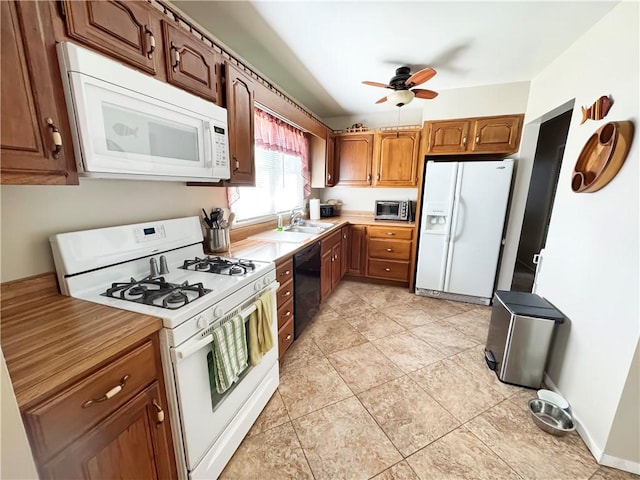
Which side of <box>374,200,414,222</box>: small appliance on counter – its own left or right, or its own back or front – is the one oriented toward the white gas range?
front

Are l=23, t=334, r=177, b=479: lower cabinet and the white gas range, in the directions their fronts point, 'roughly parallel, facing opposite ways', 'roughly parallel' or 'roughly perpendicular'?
roughly parallel

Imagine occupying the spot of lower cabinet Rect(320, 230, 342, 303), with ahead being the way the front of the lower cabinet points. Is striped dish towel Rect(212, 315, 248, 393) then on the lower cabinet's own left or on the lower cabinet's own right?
on the lower cabinet's own right

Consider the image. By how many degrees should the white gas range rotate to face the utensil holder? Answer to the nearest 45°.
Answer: approximately 90° to its left

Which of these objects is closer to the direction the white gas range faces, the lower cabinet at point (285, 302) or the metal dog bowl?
the metal dog bowl

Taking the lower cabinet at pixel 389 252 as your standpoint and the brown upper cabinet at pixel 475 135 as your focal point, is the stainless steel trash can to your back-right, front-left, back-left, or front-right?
front-right

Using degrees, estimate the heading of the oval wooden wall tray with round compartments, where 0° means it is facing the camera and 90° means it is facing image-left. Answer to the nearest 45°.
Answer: approximately 45°

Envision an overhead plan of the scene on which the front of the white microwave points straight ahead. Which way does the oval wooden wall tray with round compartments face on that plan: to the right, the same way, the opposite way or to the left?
the opposite way

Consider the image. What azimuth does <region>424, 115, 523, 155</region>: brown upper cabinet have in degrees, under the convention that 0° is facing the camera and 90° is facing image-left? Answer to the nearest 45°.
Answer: approximately 0°

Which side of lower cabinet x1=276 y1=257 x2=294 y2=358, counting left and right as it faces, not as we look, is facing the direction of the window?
left

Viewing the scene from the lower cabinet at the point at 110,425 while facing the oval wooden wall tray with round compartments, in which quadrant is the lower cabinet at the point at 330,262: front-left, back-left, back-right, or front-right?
front-left

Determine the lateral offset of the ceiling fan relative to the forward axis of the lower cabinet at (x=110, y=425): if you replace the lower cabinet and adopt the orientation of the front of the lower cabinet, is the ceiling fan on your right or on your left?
on your left

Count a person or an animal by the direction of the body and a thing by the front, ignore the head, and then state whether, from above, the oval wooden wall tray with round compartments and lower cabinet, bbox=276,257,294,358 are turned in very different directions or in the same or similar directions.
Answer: very different directions

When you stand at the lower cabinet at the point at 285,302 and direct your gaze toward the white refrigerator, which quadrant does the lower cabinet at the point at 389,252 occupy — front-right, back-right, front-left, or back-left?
front-left

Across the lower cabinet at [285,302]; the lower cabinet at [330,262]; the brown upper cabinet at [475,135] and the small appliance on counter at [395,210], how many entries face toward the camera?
2

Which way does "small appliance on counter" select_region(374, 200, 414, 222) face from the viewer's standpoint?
toward the camera

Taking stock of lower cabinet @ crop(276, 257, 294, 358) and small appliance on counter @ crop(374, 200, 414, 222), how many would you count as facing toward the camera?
1

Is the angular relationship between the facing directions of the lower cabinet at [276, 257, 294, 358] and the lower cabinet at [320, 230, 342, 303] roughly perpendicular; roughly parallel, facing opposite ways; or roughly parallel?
roughly parallel

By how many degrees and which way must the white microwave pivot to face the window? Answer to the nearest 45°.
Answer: approximately 90° to its left

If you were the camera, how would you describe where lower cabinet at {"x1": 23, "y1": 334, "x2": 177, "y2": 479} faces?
facing the viewer and to the right of the viewer

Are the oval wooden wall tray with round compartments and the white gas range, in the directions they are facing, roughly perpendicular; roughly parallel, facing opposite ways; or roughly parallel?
roughly parallel, facing opposite ways

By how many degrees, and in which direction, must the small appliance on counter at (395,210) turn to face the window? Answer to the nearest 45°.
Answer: approximately 45° to its right
